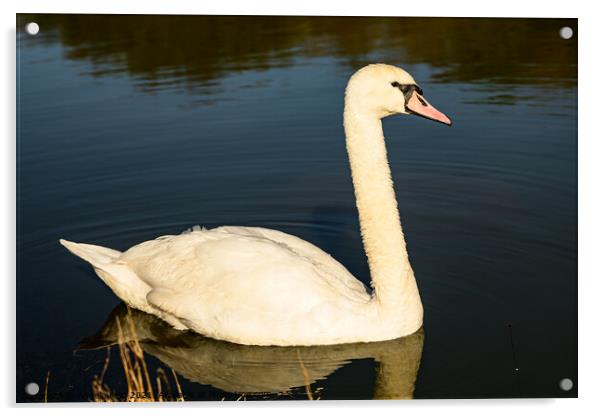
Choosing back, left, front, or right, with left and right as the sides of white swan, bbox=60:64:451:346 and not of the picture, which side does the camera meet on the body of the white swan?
right
